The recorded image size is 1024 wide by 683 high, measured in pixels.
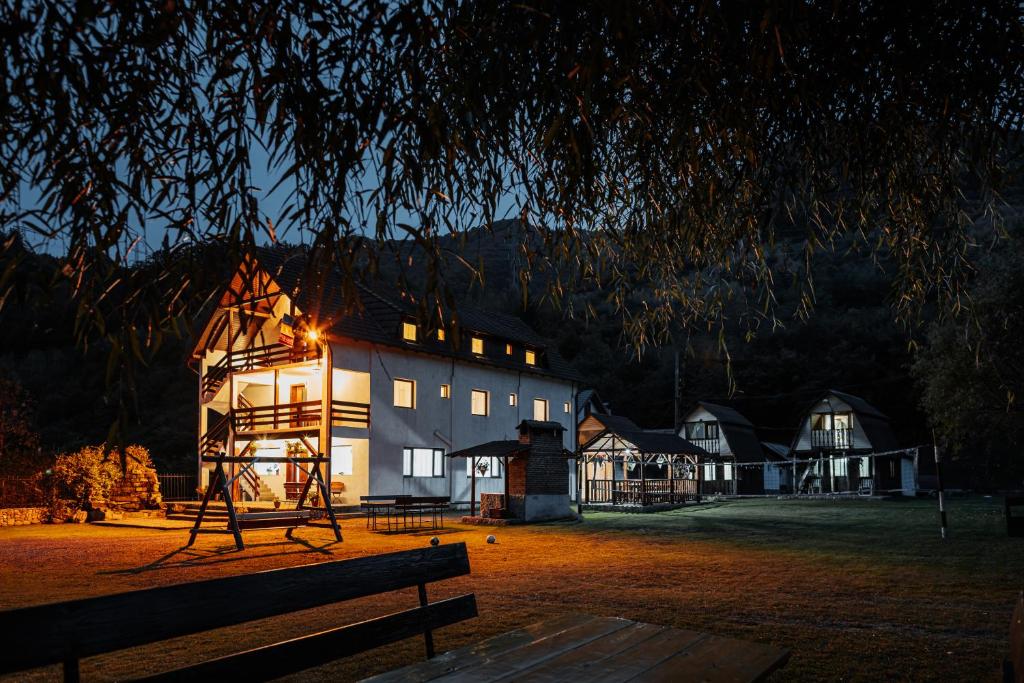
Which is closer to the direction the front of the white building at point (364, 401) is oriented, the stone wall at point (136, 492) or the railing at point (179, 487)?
the stone wall

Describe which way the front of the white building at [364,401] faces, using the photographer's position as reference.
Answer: facing the viewer and to the left of the viewer

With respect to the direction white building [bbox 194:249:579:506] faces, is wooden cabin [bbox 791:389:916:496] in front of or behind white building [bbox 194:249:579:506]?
behind

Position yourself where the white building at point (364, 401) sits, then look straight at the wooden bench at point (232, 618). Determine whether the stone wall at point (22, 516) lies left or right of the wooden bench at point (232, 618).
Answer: right

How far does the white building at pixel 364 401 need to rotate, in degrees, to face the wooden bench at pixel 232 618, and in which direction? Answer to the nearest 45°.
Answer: approximately 45° to its left

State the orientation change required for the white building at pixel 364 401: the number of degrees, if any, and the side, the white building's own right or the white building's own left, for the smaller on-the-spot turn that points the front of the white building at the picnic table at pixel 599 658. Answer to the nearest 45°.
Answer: approximately 45° to the white building's own left
